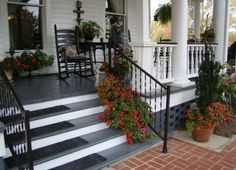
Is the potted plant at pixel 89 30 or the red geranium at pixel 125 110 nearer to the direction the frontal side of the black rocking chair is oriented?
the red geranium

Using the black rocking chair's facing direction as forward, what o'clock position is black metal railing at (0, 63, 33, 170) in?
The black metal railing is roughly at 2 o'clock from the black rocking chair.

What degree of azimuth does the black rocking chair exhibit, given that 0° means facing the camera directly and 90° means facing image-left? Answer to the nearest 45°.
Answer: approximately 315°

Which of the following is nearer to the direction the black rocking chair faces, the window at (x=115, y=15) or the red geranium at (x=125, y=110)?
the red geranium

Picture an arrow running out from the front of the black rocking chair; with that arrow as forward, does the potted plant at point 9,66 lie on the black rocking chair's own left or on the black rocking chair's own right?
on the black rocking chair's own right

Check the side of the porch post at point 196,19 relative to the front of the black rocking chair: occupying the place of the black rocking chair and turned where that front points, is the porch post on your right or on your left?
on your left

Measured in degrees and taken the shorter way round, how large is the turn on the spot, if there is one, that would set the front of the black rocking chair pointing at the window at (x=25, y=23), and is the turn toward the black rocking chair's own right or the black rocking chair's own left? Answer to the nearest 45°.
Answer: approximately 180°

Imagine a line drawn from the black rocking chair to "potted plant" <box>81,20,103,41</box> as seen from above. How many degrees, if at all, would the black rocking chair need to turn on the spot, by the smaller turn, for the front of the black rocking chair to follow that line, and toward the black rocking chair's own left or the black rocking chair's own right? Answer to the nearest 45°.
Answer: approximately 90° to the black rocking chair's own left

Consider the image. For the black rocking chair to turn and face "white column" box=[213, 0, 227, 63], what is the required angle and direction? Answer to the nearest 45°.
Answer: approximately 45° to its left
